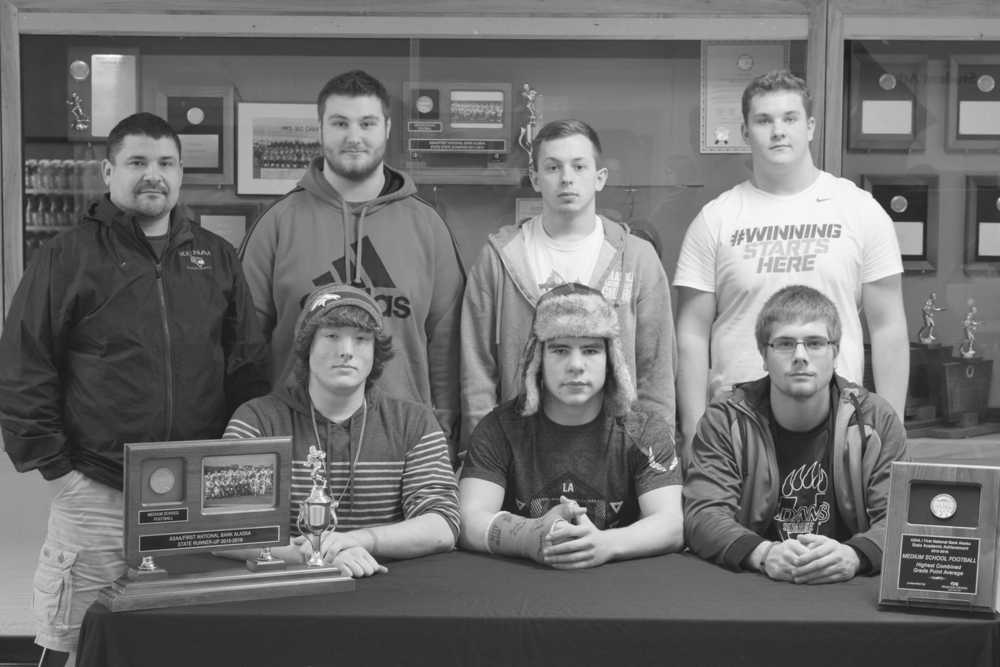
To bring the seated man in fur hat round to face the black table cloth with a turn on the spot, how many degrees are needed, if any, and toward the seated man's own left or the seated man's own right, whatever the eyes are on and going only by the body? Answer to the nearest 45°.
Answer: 0° — they already face it

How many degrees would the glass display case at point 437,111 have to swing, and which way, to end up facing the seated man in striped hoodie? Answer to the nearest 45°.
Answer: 0° — it already faces them

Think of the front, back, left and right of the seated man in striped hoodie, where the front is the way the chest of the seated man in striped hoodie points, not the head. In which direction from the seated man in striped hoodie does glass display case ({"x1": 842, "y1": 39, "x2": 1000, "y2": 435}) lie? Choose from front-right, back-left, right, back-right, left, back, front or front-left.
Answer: back-left

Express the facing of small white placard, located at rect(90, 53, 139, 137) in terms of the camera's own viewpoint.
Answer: facing the viewer

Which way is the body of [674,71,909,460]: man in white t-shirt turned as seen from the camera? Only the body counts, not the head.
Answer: toward the camera

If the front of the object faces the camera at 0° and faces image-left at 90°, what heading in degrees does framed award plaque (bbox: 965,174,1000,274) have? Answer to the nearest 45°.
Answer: approximately 0°

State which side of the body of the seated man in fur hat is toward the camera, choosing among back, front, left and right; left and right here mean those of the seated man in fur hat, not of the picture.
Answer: front

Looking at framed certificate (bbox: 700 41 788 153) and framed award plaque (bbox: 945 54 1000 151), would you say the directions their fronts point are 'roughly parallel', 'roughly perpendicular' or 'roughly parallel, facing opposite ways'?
roughly parallel

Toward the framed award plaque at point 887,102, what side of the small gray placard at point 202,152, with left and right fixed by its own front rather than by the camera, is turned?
left

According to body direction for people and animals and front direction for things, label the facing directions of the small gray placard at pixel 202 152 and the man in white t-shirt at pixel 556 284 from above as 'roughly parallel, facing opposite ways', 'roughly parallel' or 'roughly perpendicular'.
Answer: roughly parallel

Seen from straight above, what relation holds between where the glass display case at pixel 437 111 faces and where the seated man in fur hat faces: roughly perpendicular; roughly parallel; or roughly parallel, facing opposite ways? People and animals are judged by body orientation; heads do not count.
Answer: roughly parallel

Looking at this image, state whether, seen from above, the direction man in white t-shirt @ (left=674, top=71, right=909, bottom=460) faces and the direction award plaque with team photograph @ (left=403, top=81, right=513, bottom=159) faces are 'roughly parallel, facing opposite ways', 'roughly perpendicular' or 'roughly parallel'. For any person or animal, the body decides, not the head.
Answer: roughly parallel

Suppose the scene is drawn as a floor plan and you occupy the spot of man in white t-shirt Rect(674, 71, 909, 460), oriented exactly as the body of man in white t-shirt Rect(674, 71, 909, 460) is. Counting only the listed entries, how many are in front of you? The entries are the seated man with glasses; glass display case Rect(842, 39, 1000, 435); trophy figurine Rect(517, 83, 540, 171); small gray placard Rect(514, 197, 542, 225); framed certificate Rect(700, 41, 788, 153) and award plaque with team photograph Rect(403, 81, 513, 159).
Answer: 1

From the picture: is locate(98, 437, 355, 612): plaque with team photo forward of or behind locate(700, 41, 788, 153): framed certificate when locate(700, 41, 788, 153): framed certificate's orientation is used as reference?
forward

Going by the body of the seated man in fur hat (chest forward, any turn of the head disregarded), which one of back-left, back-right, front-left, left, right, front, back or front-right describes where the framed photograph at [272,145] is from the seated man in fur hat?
back-right

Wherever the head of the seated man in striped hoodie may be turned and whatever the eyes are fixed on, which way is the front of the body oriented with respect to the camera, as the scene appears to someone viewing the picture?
toward the camera

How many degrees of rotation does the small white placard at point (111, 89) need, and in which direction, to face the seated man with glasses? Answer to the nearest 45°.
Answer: approximately 45° to its left

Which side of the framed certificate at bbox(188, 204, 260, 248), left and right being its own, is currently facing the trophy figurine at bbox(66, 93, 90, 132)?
right

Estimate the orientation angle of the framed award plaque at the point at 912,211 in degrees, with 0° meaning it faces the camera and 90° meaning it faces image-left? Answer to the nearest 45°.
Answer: approximately 0°

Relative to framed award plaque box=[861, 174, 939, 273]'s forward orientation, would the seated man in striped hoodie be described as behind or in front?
in front
